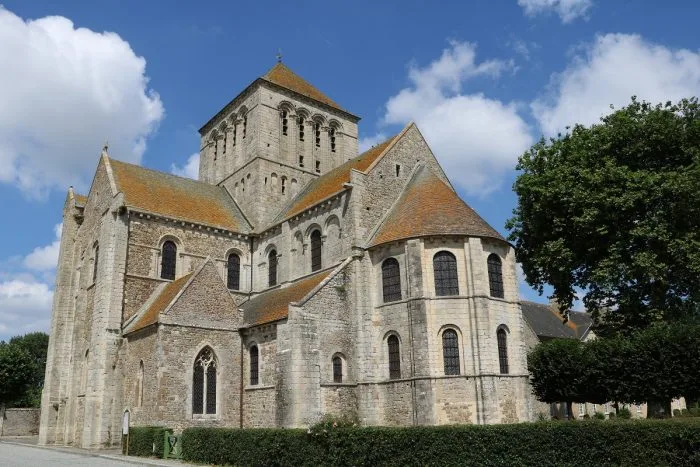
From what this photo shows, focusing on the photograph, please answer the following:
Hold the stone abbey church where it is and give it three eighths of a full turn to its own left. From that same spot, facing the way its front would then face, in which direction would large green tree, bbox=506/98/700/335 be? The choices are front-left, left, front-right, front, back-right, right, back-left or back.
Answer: left

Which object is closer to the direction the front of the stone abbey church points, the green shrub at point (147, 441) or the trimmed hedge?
the green shrub

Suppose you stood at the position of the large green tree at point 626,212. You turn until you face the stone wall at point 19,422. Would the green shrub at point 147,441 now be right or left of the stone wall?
left

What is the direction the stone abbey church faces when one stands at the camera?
facing away from the viewer and to the left of the viewer

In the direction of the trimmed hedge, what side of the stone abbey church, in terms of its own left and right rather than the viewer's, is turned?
back

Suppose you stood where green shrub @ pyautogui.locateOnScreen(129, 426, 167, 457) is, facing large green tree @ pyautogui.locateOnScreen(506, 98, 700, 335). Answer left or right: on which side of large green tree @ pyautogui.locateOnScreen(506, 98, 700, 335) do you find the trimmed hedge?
right

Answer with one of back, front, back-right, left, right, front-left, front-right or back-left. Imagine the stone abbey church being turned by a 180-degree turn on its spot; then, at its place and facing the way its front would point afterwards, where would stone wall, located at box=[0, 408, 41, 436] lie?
back
